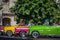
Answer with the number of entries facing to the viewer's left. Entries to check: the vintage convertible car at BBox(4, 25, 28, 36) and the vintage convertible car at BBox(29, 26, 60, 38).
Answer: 2

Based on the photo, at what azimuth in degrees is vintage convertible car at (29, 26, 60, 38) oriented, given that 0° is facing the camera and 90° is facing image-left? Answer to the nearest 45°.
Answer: approximately 90°

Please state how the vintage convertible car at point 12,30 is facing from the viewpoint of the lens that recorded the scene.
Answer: facing to the left of the viewer

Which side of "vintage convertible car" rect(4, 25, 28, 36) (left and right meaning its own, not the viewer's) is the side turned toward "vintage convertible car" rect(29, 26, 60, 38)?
back
